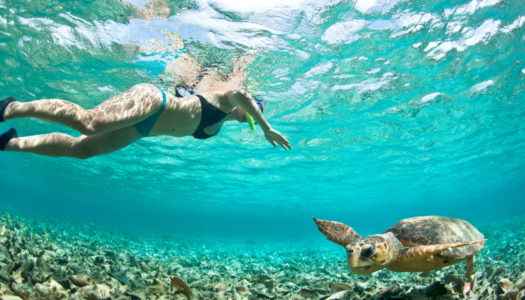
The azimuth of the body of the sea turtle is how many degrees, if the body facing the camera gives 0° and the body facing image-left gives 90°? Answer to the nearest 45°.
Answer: approximately 45°
